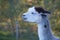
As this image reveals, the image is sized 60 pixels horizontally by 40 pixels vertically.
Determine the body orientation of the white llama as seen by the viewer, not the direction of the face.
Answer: to the viewer's left
